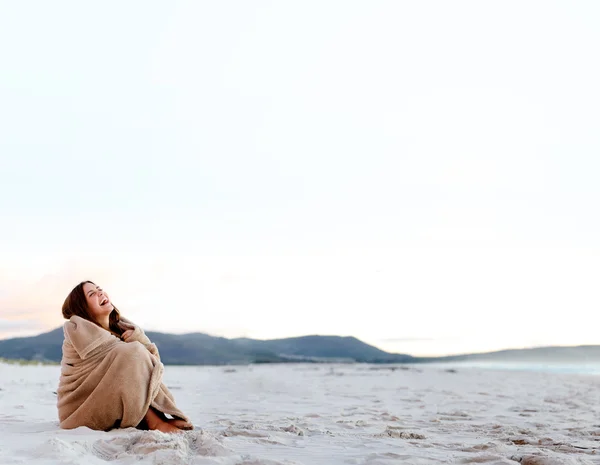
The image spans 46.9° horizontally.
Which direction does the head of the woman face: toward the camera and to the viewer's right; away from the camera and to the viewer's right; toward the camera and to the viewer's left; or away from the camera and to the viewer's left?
toward the camera and to the viewer's right

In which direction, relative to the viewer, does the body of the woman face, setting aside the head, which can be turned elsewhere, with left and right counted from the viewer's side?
facing the viewer and to the right of the viewer
